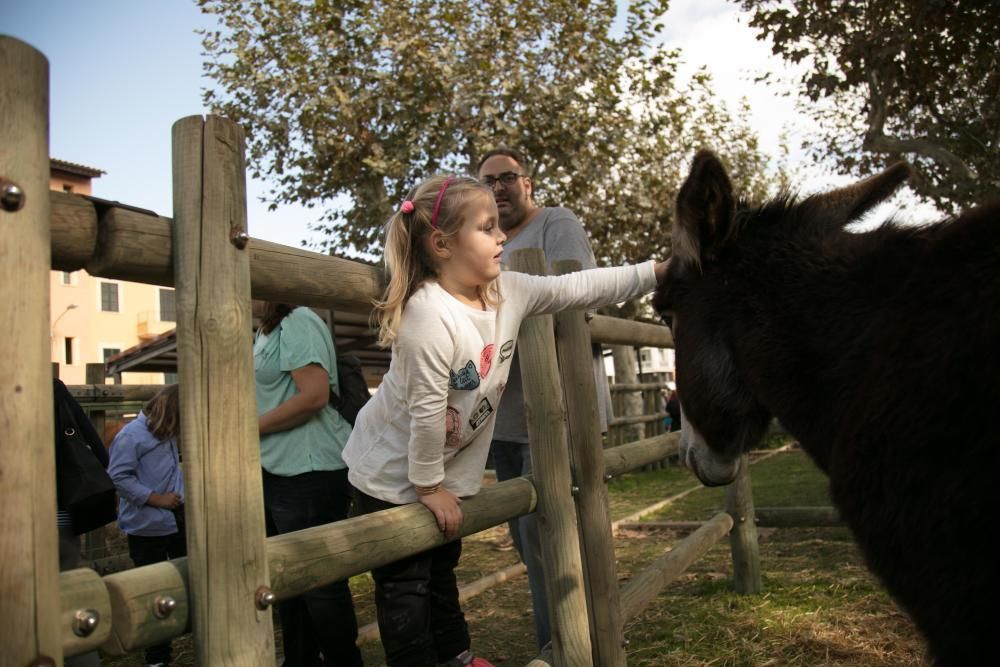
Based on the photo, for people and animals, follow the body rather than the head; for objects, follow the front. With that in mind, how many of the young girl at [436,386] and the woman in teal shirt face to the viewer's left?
1

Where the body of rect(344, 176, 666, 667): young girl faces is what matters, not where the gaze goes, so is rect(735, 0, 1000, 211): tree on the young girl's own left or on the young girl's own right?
on the young girl's own left

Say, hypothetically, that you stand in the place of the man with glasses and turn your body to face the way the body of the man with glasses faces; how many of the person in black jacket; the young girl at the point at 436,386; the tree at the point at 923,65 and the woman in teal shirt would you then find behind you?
1

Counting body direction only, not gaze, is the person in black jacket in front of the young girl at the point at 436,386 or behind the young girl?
behind

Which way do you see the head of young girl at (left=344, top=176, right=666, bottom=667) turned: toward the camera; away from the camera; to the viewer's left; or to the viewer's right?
to the viewer's right

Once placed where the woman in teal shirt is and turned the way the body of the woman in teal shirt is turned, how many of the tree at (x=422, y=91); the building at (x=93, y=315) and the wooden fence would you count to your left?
1

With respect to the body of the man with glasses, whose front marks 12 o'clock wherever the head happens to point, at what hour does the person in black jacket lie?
The person in black jacket is roughly at 1 o'clock from the man with glasses.

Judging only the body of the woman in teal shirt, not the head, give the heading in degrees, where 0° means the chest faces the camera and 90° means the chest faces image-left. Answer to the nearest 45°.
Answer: approximately 90°

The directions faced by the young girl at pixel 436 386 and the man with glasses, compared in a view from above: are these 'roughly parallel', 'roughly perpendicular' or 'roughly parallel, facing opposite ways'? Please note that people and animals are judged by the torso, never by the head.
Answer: roughly perpendicular

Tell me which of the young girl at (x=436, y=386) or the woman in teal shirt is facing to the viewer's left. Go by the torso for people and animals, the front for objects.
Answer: the woman in teal shirt

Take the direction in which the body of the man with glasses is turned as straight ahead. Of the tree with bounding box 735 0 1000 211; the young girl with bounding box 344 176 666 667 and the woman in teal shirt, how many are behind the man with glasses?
1

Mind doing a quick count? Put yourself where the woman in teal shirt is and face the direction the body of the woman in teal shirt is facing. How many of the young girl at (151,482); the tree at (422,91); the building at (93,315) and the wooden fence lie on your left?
1
